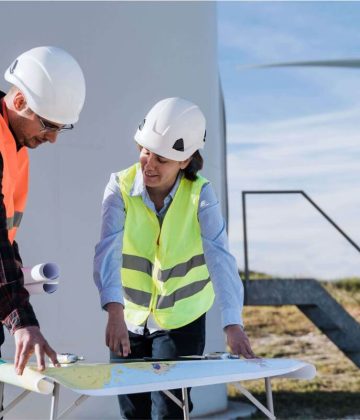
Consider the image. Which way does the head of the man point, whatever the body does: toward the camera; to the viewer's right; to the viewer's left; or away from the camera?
to the viewer's right

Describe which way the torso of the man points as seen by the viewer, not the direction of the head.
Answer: to the viewer's right

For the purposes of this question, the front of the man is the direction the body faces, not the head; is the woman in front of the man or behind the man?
in front

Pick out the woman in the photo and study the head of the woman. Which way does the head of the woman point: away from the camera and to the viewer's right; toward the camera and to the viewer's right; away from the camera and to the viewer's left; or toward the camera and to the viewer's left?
toward the camera and to the viewer's left
